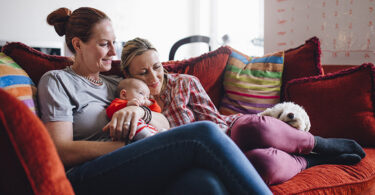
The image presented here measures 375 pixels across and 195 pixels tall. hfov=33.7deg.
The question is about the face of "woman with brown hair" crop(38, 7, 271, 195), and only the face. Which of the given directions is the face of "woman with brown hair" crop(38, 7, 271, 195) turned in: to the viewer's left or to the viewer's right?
to the viewer's right

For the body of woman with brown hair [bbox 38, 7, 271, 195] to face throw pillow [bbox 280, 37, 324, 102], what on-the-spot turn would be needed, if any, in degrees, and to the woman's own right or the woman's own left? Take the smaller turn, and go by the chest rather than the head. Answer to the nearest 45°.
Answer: approximately 90° to the woman's own left

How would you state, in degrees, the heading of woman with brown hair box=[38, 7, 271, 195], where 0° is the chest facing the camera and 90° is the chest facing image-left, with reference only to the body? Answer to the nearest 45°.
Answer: approximately 315°
